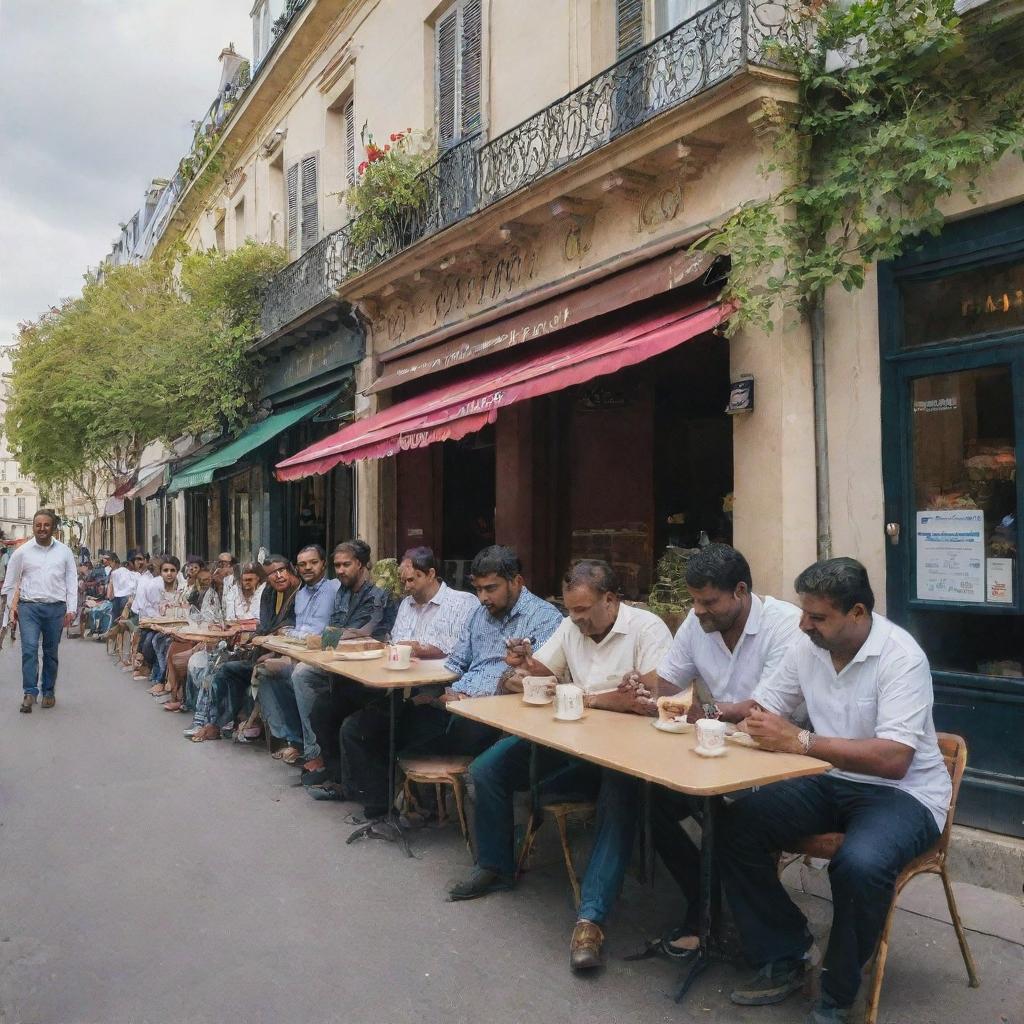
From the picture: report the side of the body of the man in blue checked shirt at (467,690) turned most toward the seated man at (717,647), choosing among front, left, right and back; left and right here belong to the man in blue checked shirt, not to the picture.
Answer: left

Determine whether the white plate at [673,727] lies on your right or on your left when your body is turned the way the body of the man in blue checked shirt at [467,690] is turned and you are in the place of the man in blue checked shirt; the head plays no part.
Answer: on your left

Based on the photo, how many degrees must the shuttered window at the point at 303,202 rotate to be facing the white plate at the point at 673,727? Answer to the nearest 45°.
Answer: approximately 45° to its left

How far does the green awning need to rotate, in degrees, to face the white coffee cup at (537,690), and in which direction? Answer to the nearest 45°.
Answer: approximately 45° to its left

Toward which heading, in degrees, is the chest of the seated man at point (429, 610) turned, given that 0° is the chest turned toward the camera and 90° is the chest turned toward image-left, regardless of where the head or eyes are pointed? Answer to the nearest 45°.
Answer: approximately 45°

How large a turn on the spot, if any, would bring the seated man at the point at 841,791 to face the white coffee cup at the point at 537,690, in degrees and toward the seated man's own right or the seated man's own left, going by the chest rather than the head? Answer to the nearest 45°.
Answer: approximately 90° to the seated man's own right

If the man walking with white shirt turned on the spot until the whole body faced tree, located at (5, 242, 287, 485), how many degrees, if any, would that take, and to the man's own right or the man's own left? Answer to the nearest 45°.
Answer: approximately 180°
